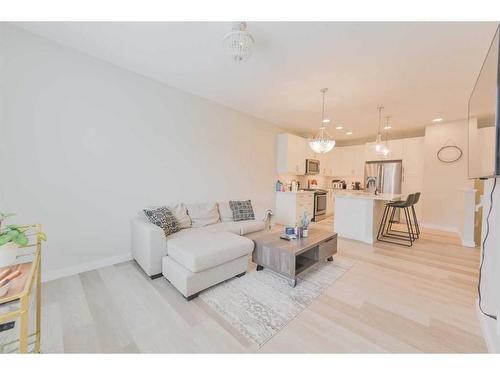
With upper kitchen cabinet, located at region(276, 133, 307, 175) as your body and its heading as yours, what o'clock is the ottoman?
The ottoman is roughly at 2 o'clock from the upper kitchen cabinet.

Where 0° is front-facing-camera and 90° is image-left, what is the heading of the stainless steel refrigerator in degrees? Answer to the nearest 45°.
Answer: approximately 0°

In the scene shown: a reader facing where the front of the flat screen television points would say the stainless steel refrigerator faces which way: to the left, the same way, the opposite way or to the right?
to the left

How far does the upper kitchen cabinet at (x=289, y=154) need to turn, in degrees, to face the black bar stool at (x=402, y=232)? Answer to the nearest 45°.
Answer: approximately 45° to its left

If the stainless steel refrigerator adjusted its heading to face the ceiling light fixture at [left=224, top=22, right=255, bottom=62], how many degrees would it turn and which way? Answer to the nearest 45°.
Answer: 0° — it already faces it

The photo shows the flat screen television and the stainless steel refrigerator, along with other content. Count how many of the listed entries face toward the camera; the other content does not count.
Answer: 1

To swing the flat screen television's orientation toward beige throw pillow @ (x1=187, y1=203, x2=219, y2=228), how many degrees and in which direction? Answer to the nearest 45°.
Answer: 0° — it already faces it

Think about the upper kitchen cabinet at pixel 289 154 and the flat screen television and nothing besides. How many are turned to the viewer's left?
1

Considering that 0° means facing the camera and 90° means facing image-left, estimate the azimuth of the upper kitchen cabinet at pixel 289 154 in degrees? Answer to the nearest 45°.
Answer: approximately 315°

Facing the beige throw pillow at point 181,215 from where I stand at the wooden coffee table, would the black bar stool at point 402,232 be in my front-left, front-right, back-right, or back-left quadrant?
back-right

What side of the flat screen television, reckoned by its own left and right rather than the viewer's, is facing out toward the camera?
left
